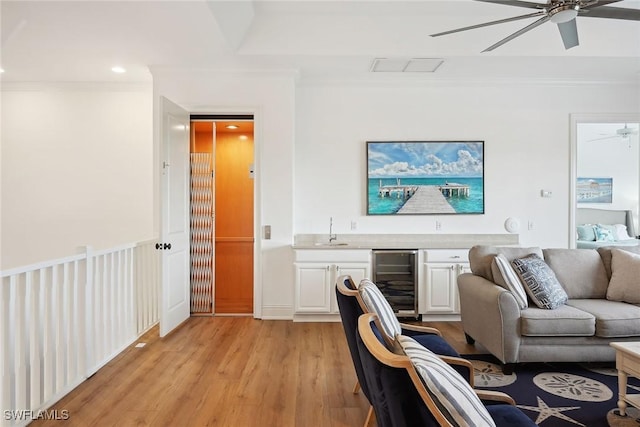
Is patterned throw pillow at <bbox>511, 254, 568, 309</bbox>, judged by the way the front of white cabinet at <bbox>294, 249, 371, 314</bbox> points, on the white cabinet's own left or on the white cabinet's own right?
on the white cabinet's own left

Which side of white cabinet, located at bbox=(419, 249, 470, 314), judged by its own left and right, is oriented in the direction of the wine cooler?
right

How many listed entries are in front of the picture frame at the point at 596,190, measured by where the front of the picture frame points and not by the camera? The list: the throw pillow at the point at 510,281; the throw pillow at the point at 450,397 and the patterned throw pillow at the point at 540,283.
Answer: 3

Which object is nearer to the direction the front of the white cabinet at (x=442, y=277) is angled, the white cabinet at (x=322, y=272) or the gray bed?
the white cabinet

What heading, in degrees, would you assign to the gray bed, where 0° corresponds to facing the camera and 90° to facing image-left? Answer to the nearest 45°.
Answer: approximately 0°

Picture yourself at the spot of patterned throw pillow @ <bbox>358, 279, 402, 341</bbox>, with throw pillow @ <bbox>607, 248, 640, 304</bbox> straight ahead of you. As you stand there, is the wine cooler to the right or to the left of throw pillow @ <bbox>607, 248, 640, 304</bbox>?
left

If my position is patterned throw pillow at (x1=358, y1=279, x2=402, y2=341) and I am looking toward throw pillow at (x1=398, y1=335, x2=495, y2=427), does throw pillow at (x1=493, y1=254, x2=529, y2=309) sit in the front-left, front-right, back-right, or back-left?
back-left

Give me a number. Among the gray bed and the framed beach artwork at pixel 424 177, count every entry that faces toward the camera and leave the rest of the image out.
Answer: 2
